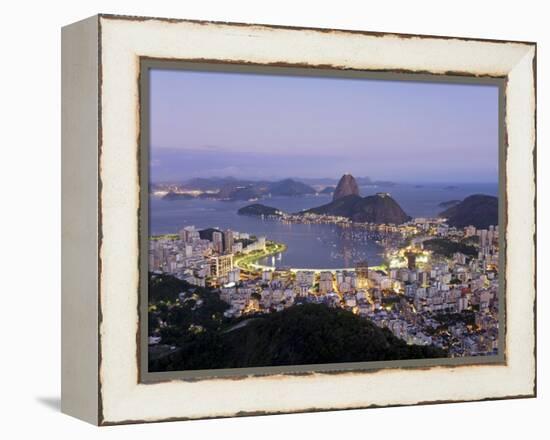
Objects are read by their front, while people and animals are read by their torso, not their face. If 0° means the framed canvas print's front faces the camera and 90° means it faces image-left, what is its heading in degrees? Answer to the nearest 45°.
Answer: approximately 315°
